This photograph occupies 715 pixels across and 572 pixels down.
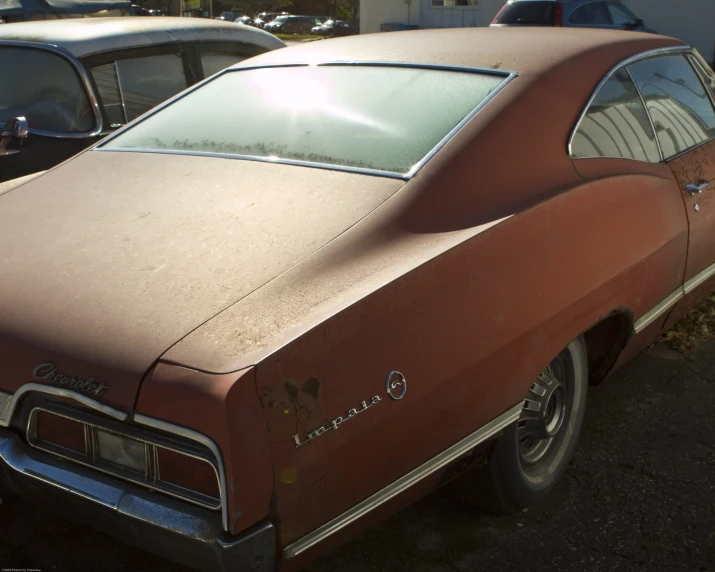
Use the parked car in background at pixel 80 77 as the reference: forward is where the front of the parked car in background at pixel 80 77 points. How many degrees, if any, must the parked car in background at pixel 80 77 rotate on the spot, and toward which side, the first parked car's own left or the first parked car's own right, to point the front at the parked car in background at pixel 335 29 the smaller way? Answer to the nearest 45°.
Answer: approximately 135° to the first parked car's own right

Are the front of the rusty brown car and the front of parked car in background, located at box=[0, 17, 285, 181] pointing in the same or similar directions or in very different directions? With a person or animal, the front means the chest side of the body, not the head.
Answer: very different directions

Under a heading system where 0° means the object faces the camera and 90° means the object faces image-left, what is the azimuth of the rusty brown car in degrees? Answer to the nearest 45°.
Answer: approximately 225°

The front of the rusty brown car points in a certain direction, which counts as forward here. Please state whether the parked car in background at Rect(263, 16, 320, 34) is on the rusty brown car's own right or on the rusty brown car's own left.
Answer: on the rusty brown car's own left

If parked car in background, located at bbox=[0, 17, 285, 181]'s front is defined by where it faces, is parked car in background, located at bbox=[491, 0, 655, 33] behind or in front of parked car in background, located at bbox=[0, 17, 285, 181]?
behind

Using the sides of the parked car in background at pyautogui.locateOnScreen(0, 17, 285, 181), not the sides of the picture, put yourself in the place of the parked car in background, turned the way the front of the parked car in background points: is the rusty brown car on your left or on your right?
on your left

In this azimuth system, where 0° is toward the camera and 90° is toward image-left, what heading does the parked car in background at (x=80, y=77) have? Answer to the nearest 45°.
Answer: approximately 45°

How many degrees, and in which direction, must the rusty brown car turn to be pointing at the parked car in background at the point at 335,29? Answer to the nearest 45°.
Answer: approximately 45° to its left
